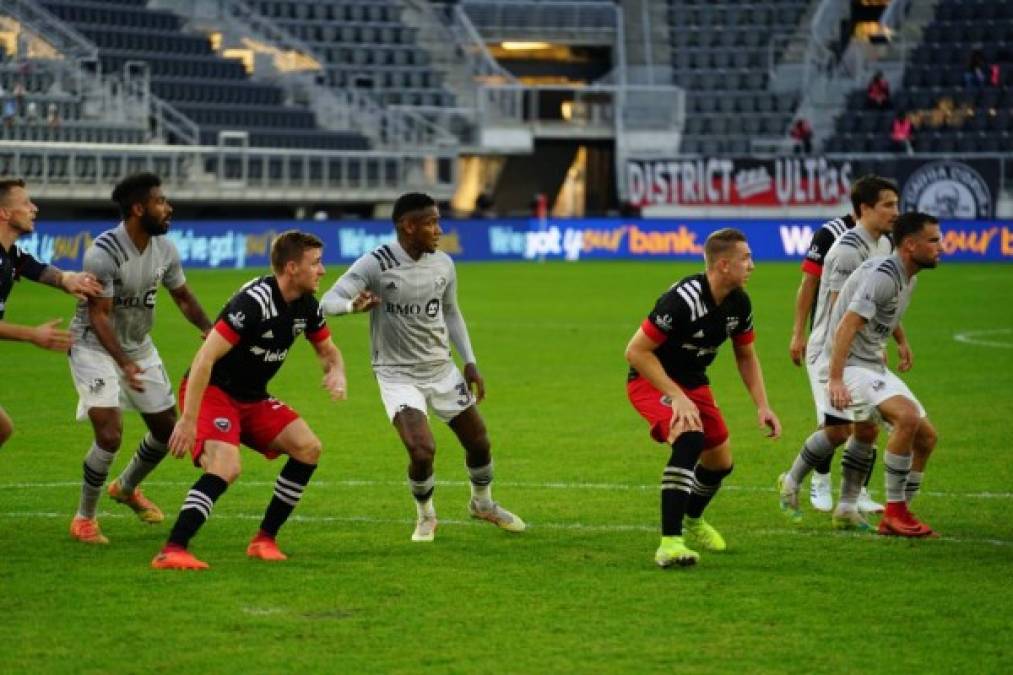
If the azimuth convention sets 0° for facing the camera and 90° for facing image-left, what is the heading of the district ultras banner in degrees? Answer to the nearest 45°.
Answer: approximately 0°

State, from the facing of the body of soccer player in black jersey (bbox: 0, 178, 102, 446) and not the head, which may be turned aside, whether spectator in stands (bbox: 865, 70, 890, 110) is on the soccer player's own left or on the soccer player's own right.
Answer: on the soccer player's own left

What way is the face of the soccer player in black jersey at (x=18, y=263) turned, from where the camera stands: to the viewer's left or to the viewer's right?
to the viewer's right

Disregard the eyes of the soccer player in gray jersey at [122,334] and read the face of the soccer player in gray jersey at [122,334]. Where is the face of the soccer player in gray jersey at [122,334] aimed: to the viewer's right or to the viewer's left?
to the viewer's right

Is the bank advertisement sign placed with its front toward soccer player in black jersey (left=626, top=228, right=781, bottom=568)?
yes

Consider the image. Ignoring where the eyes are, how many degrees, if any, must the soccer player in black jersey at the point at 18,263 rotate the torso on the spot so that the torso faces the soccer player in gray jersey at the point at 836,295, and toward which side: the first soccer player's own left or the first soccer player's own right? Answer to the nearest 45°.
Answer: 0° — they already face them

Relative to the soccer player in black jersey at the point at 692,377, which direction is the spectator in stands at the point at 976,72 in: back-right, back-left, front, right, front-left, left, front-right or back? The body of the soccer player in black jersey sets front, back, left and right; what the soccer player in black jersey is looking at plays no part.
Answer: back-left

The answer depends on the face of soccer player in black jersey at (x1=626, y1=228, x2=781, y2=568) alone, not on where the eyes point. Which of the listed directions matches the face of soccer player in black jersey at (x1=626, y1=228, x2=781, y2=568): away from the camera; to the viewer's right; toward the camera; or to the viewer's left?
to the viewer's right

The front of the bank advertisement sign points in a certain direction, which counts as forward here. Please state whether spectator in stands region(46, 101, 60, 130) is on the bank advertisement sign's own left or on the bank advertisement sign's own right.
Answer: on the bank advertisement sign's own right
